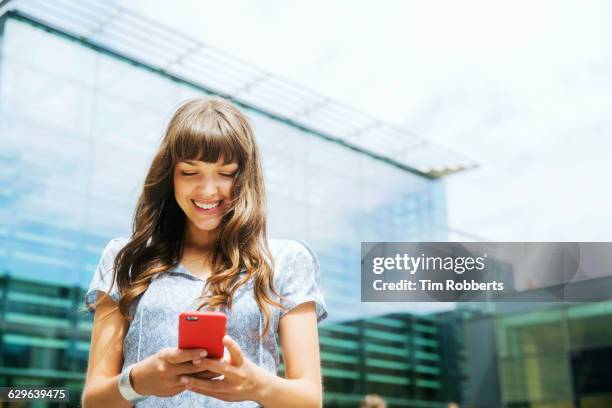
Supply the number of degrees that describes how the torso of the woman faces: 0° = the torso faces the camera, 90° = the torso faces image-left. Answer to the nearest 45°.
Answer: approximately 0°

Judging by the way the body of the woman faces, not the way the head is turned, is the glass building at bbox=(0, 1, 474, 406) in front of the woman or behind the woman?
behind
